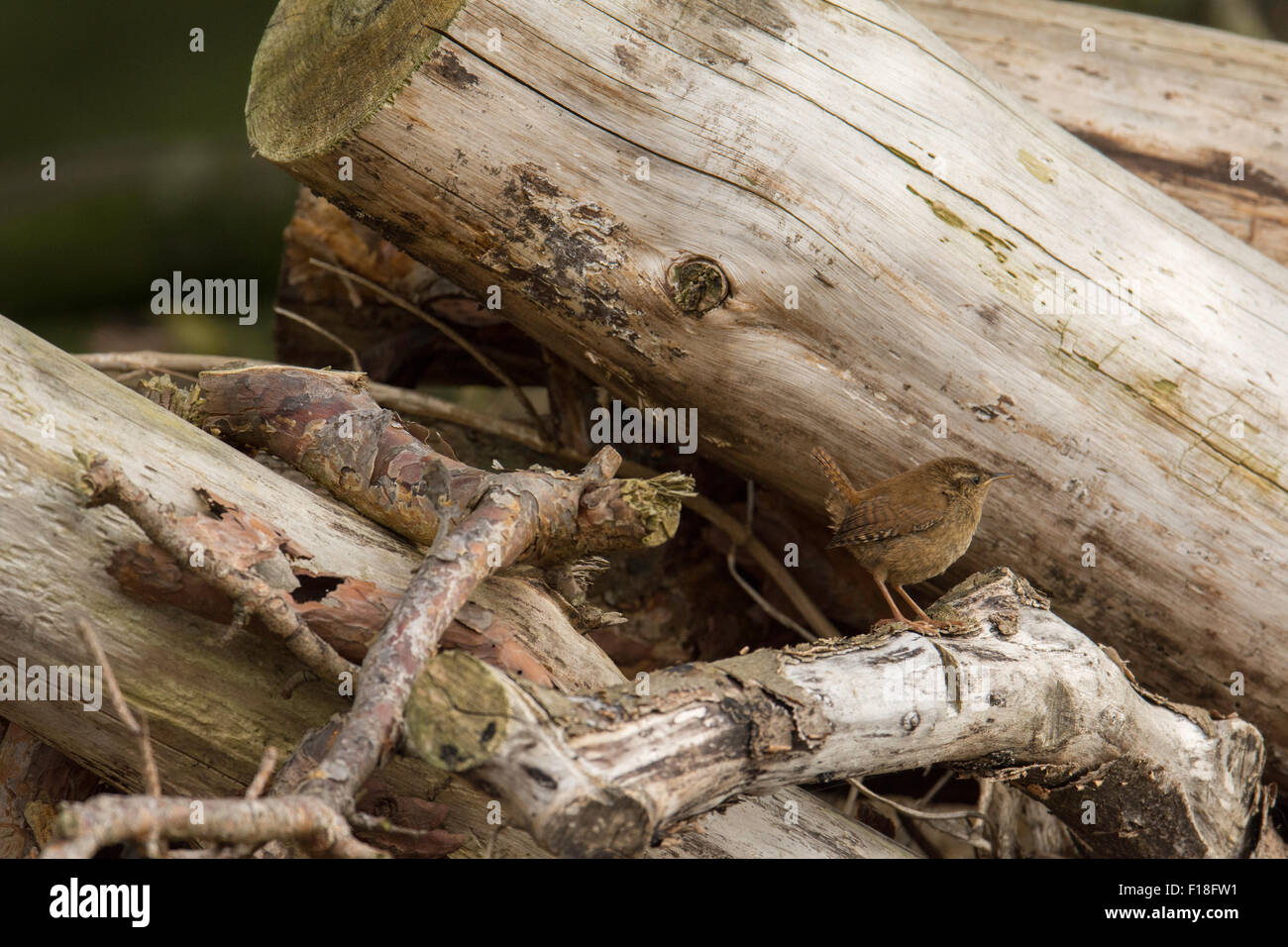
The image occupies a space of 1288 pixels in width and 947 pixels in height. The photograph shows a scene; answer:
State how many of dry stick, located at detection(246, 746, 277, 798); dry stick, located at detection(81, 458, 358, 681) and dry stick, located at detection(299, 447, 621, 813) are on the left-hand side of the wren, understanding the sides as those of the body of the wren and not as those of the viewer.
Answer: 0

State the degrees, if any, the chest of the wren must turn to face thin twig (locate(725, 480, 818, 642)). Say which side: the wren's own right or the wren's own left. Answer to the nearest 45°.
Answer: approximately 135° to the wren's own left

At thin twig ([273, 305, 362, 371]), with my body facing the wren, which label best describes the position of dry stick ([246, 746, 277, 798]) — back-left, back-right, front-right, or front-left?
front-right

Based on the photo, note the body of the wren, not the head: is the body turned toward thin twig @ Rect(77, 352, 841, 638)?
no

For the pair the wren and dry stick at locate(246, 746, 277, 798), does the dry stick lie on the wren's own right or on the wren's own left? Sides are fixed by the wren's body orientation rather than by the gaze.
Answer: on the wren's own right

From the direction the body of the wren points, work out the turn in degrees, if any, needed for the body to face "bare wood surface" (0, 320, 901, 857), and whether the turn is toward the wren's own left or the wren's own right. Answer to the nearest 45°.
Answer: approximately 135° to the wren's own right

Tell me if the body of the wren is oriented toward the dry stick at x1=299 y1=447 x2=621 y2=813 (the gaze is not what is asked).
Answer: no

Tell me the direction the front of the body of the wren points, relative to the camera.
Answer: to the viewer's right
